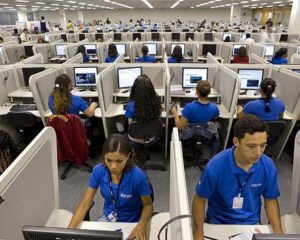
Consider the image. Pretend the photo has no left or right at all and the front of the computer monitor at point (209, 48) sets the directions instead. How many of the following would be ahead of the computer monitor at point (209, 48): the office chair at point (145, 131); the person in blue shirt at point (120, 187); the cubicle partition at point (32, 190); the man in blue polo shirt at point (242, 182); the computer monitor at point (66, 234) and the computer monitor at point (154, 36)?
5

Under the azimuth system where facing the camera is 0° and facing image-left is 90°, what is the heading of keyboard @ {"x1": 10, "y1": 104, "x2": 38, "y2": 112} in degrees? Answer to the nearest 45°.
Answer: approximately 0°

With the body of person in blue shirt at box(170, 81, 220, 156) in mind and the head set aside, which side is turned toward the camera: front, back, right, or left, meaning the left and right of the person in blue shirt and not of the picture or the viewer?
back

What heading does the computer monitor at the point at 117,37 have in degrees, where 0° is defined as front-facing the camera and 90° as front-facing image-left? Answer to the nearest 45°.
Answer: approximately 0°

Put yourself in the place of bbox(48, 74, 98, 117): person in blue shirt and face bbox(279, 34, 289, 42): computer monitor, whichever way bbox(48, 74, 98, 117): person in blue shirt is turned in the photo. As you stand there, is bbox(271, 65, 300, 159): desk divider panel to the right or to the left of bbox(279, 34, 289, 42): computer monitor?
right

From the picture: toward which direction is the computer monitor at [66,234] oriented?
away from the camera

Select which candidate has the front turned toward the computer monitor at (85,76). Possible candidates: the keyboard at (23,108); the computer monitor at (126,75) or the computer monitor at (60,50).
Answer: the computer monitor at (60,50)

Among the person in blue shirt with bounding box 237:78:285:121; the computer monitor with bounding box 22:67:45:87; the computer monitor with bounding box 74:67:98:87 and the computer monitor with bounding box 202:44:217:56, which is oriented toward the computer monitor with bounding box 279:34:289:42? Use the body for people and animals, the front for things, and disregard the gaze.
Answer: the person in blue shirt

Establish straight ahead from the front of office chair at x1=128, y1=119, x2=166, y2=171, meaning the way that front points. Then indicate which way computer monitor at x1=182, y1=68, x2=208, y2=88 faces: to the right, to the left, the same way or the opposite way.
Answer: the opposite way

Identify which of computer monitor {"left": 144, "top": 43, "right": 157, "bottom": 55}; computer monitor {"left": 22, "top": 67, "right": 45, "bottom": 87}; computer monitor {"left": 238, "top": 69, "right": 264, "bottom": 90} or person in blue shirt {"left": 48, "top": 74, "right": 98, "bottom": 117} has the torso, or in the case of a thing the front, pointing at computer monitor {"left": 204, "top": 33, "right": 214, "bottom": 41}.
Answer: the person in blue shirt

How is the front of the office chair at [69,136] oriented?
away from the camera

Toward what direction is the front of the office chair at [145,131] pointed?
away from the camera

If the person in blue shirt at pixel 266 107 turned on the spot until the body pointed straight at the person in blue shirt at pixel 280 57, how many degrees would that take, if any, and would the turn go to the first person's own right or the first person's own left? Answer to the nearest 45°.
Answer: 0° — they already face them
